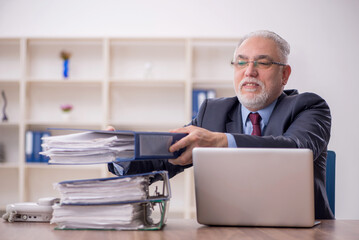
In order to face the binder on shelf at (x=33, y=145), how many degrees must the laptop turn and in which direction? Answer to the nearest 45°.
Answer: approximately 45° to its left

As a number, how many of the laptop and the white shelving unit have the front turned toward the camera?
1

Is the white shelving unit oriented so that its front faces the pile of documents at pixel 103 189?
yes

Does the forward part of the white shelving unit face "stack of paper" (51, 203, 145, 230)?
yes

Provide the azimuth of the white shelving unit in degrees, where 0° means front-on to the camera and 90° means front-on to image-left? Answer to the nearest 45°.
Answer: approximately 0°

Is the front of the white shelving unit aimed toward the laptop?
yes

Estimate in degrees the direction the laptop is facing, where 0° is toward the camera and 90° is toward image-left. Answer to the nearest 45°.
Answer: approximately 180°

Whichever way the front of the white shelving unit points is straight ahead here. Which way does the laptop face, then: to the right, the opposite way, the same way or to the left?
the opposite way

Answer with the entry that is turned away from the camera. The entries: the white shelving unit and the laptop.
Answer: the laptop
